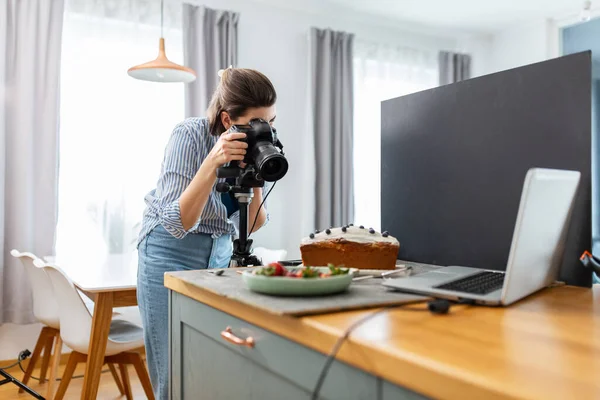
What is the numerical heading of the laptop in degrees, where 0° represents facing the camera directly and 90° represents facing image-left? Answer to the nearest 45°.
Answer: approximately 135°

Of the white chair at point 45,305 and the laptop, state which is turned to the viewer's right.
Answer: the white chair

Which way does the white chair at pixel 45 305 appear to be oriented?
to the viewer's right

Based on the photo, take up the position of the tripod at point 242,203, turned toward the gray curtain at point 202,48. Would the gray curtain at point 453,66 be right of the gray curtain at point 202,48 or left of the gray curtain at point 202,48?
right

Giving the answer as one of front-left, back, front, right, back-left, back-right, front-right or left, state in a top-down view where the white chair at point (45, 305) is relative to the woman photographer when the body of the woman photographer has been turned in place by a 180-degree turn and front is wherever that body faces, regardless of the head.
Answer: front

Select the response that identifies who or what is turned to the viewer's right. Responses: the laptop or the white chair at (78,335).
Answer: the white chair

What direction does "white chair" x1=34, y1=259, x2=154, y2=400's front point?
to the viewer's right
